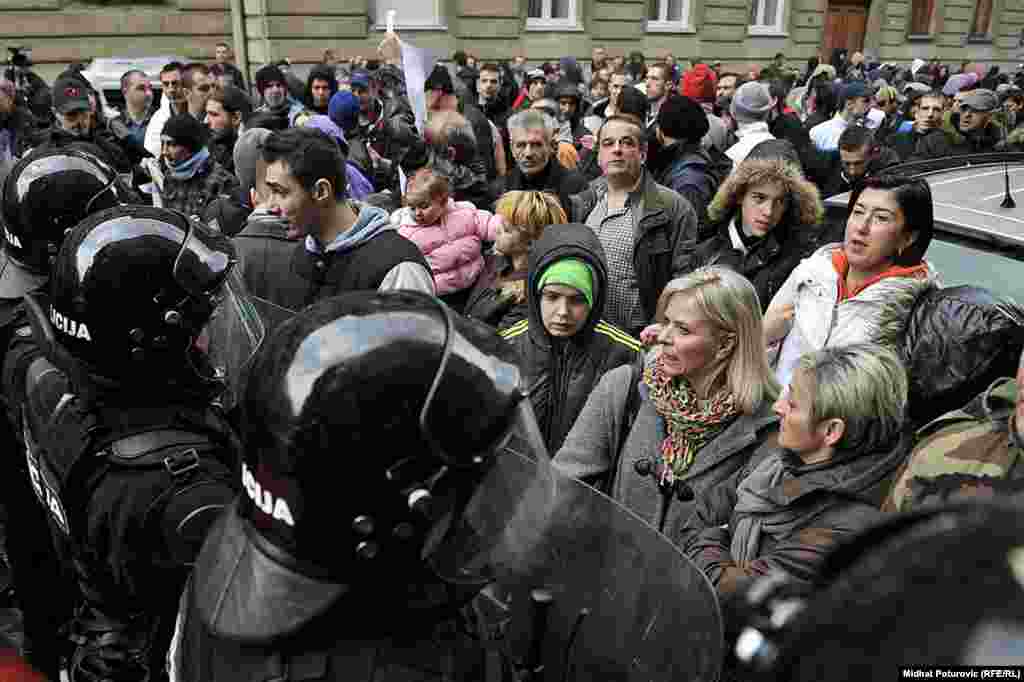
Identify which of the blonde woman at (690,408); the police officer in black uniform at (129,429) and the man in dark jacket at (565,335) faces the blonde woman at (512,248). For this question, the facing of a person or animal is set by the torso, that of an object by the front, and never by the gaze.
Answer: the police officer in black uniform

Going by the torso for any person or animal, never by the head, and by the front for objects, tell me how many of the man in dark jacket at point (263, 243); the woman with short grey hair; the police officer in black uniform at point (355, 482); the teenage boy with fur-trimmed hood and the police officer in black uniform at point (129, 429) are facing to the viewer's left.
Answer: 1

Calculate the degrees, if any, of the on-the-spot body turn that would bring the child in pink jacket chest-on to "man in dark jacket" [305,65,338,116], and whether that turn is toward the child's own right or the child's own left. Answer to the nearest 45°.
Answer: approximately 135° to the child's own right

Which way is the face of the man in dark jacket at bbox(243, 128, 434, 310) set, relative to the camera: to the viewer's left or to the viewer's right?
to the viewer's left

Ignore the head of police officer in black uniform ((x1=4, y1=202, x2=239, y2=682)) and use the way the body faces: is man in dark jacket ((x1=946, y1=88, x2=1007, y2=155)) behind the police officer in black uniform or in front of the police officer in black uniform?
in front

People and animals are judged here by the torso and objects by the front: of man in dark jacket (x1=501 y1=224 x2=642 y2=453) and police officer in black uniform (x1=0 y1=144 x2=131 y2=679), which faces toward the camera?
the man in dark jacket

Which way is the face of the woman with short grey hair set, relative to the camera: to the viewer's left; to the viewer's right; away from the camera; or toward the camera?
to the viewer's left

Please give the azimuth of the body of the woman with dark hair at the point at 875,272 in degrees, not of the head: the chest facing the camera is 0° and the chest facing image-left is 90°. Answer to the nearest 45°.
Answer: approximately 45°

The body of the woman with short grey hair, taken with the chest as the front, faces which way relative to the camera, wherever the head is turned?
to the viewer's left

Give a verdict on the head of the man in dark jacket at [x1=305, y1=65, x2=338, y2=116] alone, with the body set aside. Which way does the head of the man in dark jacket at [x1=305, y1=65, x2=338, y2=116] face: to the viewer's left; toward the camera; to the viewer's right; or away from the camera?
toward the camera

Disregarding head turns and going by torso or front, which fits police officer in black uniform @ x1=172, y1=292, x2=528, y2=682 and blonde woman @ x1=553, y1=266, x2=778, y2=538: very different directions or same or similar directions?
very different directions

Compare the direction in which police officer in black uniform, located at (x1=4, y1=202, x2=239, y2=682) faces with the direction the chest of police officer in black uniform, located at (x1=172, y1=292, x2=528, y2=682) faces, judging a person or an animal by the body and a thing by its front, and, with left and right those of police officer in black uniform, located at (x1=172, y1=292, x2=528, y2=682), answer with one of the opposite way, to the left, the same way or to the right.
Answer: the same way

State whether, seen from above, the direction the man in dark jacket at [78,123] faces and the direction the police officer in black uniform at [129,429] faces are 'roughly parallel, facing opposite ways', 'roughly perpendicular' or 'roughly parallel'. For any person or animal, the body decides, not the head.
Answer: roughly perpendicular

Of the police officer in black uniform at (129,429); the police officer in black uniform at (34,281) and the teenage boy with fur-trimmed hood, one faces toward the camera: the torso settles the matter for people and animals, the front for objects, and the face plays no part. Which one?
the teenage boy with fur-trimmed hood

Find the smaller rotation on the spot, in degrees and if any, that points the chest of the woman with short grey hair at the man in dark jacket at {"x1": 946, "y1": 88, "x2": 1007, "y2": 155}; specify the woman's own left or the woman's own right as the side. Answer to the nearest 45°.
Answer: approximately 90° to the woman's own right

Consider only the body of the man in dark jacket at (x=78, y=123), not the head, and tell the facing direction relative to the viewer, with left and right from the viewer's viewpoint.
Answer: facing the viewer and to the right of the viewer

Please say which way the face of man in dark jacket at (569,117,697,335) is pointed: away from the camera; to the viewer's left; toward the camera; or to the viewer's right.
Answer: toward the camera

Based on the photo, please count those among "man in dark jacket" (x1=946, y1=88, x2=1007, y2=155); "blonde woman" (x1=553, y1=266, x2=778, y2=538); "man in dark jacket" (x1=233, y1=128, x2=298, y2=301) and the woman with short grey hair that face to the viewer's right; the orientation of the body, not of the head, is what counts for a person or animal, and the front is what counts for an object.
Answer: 1

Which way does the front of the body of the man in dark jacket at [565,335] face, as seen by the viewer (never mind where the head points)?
toward the camera

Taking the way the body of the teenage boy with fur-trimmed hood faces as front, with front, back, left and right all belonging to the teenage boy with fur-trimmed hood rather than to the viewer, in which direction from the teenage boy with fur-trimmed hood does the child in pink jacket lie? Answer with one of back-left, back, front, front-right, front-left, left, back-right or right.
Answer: right
